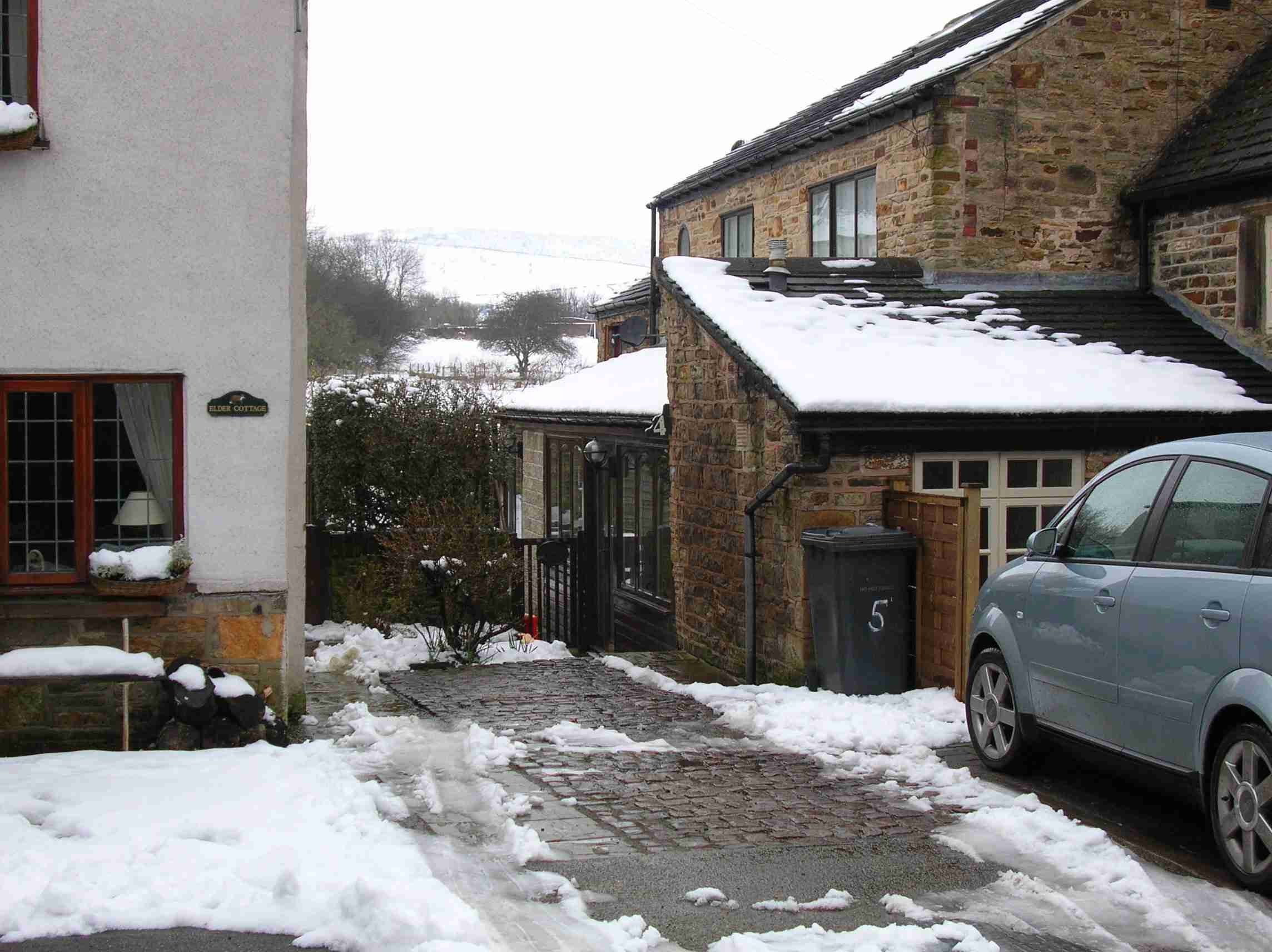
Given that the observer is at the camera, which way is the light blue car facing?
facing away from the viewer and to the left of the viewer

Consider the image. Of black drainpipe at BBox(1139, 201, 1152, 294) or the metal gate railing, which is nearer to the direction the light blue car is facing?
the metal gate railing

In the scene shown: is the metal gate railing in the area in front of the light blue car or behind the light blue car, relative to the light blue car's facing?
in front

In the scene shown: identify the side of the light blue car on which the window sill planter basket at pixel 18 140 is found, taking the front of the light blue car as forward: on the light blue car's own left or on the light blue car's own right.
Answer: on the light blue car's own left

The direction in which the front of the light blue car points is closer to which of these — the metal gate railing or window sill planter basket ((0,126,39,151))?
the metal gate railing

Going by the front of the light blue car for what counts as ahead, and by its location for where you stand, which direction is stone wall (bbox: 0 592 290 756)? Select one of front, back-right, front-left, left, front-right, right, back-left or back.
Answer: front-left

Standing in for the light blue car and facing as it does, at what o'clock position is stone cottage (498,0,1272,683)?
The stone cottage is roughly at 1 o'clock from the light blue car.

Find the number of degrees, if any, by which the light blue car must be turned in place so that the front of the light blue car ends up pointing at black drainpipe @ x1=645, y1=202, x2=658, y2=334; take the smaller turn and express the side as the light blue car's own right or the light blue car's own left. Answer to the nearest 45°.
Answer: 0° — it already faces it

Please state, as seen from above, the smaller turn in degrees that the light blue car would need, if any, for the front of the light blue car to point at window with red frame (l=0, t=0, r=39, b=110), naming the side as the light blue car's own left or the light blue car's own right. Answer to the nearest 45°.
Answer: approximately 45° to the light blue car's own left

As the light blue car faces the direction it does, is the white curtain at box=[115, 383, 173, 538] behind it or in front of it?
in front

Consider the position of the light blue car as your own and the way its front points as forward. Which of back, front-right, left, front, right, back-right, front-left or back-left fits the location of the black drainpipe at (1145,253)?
front-right
